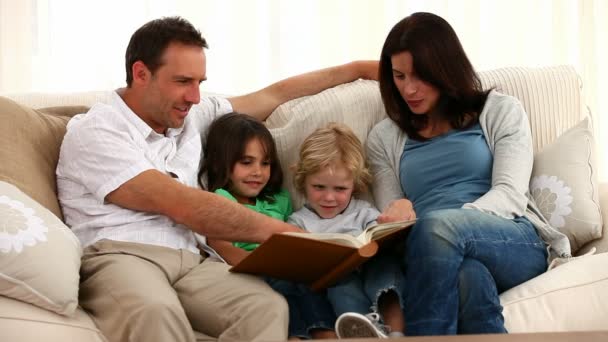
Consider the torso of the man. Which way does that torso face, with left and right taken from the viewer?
facing the viewer and to the right of the viewer

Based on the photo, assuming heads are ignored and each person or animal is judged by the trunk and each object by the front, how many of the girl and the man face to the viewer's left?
0

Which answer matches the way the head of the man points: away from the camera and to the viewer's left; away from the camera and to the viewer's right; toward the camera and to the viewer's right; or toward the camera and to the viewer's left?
toward the camera and to the viewer's right

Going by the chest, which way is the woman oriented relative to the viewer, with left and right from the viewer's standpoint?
facing the viewer and to the left of the viewer

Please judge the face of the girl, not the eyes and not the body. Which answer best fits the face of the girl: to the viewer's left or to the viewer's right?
to the viewer's right

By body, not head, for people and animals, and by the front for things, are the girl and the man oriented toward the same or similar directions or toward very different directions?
same or similar directions

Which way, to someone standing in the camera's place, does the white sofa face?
facing the viewer

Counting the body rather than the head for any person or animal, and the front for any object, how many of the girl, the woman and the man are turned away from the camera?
0

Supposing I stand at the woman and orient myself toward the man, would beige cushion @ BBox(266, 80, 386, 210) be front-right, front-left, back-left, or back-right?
front-right

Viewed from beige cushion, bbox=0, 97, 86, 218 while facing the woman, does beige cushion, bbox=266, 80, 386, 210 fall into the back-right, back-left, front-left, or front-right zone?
front-left

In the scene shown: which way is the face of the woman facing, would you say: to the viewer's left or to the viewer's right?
to the viewer's left
